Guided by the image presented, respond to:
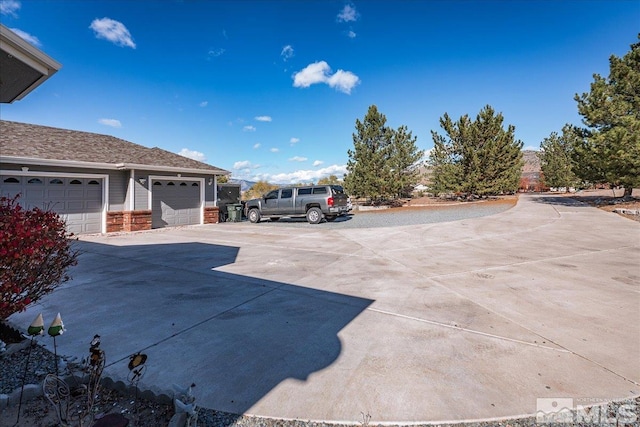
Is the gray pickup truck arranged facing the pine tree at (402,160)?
no

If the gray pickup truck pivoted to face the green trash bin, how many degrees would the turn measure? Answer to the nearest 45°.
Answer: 0° — it already faces it

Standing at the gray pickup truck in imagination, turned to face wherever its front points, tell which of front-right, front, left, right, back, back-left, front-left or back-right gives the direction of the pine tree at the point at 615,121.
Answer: back-right

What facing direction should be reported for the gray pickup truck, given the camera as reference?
facing away from the viewer and to the left of the viewer

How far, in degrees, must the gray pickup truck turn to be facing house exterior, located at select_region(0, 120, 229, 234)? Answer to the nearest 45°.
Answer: approximately 45° to its left

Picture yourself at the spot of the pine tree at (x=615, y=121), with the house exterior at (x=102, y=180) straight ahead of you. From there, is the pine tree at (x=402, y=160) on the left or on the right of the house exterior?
right

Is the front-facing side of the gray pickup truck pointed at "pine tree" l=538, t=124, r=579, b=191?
no

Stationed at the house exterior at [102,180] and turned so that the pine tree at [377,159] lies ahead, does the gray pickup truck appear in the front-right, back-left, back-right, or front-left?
front-right

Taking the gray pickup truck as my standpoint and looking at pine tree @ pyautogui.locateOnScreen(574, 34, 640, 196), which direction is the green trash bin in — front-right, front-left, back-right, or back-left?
back-left
